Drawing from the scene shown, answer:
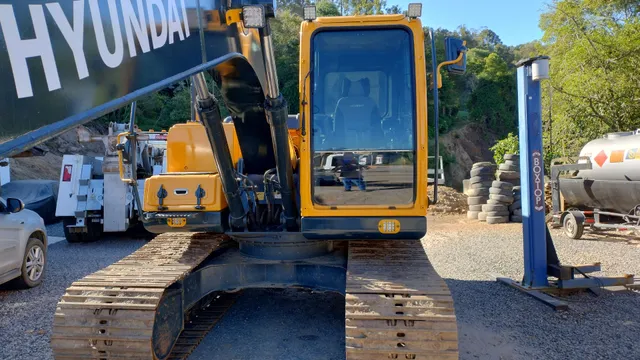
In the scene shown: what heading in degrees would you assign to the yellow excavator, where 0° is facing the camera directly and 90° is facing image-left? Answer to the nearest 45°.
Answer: approximately 0°

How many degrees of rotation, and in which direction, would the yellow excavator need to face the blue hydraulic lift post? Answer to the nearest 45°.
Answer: approximately 90° to its left

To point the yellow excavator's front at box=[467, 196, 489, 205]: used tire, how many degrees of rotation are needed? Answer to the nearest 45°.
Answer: approximately 135° to its left

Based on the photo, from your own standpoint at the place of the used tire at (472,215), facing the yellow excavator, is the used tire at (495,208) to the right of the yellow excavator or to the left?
left

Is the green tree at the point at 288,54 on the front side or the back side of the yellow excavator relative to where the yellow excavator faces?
on the back side

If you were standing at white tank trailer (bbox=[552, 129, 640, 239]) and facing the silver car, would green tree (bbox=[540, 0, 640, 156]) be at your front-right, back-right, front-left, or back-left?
back-right

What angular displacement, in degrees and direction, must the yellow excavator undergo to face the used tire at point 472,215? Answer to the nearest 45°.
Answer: approximately 135° to its left

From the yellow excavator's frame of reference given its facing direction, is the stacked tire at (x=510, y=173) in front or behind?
behind

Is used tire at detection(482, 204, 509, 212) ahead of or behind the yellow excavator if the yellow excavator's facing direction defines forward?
behind

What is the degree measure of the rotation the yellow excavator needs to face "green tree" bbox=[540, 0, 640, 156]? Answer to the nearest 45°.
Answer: approximately 135° to its left

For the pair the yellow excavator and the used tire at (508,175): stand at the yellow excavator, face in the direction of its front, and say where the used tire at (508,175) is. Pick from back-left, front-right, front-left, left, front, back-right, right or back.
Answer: back-left
